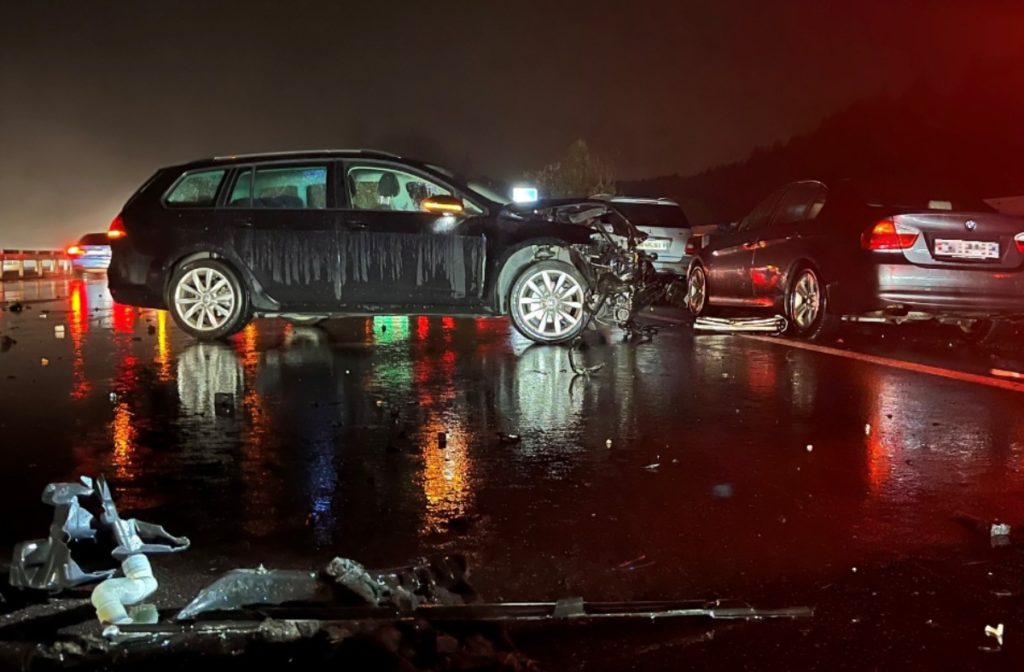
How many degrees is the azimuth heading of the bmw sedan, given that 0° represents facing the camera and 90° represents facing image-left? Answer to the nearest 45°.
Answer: approximately 135°

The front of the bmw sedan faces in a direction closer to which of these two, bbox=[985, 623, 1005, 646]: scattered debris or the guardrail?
the guardrail

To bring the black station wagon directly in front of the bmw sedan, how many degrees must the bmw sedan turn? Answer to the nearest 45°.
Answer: approximately 45° to its left

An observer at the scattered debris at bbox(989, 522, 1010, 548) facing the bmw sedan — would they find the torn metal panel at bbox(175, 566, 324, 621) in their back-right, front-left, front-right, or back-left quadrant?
back-left

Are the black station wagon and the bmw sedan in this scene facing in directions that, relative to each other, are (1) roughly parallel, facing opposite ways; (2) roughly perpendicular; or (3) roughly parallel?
roughly perpendicular

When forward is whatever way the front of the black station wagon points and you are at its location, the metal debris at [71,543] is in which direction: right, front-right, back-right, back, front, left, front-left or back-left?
right

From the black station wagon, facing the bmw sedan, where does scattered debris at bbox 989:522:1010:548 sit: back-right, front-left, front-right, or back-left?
front-right

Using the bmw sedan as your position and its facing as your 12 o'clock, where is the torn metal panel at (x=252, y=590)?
The torn metal panel is roughly at 8 o'clock from the bmw sedan.

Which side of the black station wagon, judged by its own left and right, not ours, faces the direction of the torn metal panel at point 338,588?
right

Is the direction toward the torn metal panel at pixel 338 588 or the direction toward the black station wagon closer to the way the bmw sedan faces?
the black station wagon

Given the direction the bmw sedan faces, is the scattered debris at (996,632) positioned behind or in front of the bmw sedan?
behind

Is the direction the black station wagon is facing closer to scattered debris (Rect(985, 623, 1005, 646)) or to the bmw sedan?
the bmw sedan

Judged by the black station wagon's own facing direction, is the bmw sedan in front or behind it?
in front

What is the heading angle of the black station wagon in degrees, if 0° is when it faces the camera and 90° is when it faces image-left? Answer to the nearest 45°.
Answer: approximately 270°

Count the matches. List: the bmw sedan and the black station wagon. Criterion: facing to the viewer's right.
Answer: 1

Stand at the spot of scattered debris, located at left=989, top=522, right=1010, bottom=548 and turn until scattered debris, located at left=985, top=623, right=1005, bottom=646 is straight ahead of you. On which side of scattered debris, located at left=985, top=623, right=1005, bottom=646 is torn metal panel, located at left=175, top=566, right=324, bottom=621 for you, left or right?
right
